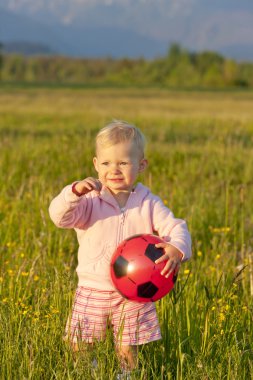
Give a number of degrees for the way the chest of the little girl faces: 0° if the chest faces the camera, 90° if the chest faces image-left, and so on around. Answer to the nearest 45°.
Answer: approximately 0°
